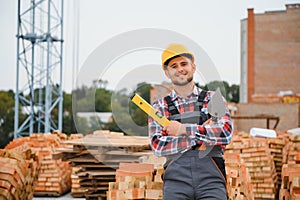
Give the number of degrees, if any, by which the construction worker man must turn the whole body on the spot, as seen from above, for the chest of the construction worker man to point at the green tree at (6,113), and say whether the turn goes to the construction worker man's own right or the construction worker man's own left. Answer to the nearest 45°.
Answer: approximately 135° to the construction worker man's own right

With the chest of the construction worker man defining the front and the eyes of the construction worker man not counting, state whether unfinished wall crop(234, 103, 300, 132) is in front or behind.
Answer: behind

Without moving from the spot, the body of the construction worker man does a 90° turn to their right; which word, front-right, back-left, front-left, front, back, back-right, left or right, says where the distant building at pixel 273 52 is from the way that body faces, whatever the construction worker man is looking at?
right

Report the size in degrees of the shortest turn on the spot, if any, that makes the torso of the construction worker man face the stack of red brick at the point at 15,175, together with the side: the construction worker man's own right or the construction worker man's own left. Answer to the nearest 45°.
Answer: approximately 135° to the construction worker man's own right

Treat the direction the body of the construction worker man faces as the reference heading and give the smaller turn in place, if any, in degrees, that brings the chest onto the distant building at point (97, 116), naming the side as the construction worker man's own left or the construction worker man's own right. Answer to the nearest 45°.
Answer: approximately 135° to the construction worker man's own right

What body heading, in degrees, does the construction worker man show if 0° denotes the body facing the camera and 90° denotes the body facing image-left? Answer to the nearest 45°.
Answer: approximately 0°

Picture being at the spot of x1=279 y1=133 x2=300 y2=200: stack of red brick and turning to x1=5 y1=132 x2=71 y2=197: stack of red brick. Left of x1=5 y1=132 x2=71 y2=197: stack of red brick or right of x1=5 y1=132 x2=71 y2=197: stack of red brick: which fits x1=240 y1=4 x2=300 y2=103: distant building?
right
